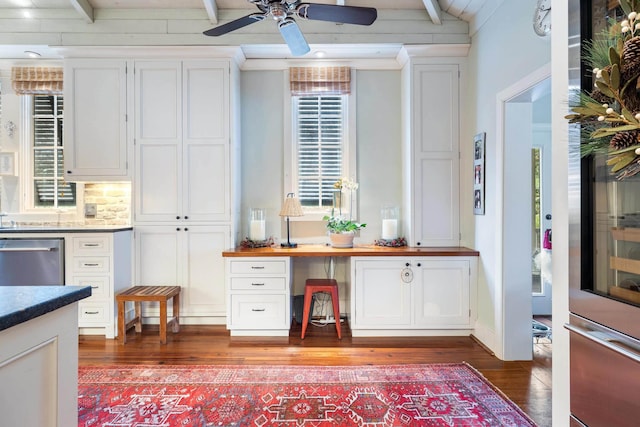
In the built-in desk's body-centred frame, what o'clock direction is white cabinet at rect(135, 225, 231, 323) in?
The white cabinet is roughly at 3 o'clock from the built-in desk.

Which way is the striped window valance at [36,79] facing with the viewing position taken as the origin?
facing the viewer

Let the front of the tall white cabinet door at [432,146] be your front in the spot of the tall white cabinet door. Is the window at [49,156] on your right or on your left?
on your right

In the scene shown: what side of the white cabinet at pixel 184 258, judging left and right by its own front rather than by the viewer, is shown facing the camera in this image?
front

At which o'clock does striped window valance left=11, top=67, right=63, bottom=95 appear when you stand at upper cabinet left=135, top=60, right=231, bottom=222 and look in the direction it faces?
The striped window valance is roughly at 4 o'clock from the upper cabinet.

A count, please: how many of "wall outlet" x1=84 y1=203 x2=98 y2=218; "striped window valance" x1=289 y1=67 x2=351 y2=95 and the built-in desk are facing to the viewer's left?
0

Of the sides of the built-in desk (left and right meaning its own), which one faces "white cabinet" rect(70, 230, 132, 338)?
right

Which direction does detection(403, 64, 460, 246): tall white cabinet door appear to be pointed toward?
toward the camera

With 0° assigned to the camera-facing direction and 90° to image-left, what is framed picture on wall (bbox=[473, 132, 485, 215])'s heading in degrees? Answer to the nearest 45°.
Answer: approximately 90°

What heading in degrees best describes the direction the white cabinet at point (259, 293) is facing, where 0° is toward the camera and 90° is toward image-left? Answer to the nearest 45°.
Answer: approximately 0°

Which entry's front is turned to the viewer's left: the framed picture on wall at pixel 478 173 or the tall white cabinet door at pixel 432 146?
the framed picture on wall
